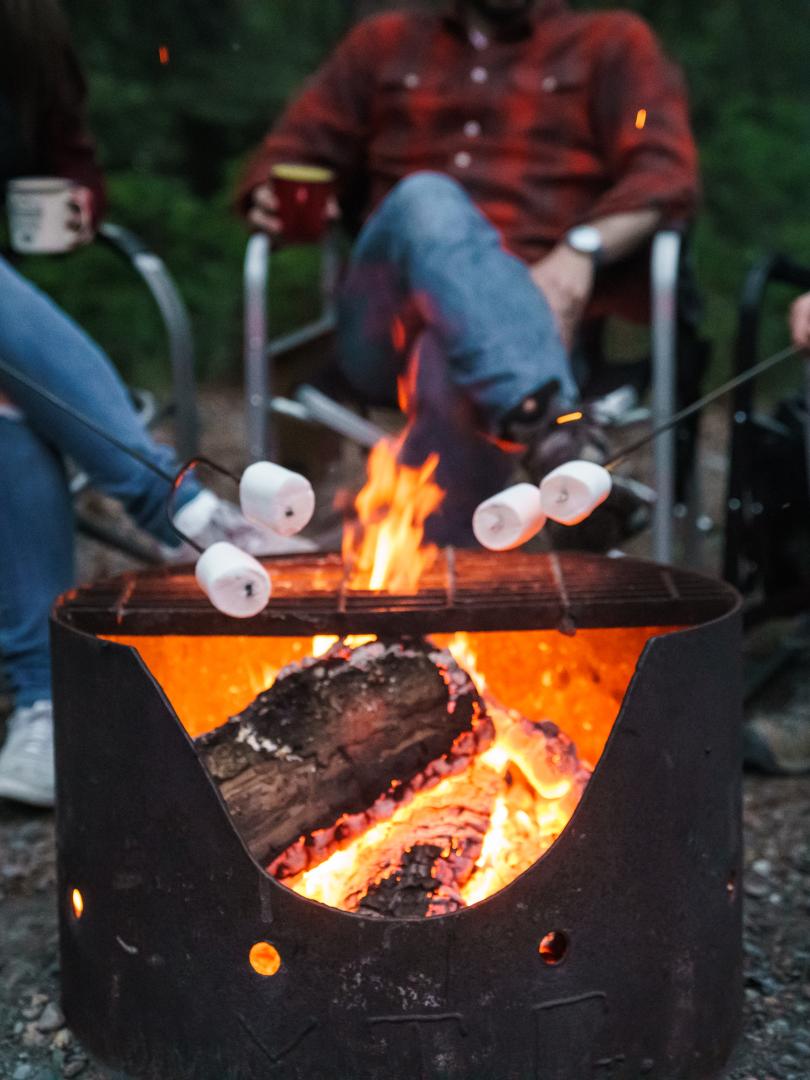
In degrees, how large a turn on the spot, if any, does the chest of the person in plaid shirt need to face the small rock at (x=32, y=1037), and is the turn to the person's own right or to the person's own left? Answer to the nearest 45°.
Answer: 0° — they already face it

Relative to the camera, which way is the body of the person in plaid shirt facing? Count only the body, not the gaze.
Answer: toward the camera

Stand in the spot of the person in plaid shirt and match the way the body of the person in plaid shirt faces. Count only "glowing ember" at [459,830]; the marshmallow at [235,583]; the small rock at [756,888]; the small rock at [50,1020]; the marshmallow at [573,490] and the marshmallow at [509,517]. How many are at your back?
0

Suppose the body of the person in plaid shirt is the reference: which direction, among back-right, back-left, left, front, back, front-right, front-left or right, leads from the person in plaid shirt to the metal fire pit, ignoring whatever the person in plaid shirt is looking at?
front

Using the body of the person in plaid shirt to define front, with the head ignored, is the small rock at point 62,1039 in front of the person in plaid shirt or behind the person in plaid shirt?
in front

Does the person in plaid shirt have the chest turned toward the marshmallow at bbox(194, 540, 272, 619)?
yes

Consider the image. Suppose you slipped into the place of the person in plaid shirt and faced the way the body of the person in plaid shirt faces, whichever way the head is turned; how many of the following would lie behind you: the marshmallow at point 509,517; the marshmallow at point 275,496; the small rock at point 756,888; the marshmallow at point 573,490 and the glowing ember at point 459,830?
0

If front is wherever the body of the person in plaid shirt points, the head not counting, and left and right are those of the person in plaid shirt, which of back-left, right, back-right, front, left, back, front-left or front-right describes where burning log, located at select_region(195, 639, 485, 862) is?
front

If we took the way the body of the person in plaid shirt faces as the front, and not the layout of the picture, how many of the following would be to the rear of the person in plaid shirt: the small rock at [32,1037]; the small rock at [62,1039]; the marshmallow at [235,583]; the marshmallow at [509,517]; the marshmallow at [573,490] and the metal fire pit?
0

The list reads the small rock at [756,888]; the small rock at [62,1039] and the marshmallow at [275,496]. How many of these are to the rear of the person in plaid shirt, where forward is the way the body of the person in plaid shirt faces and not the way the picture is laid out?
0

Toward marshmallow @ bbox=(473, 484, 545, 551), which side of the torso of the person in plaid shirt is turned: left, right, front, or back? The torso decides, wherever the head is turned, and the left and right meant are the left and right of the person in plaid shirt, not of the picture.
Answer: front

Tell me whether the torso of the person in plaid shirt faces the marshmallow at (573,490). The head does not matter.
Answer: yes
